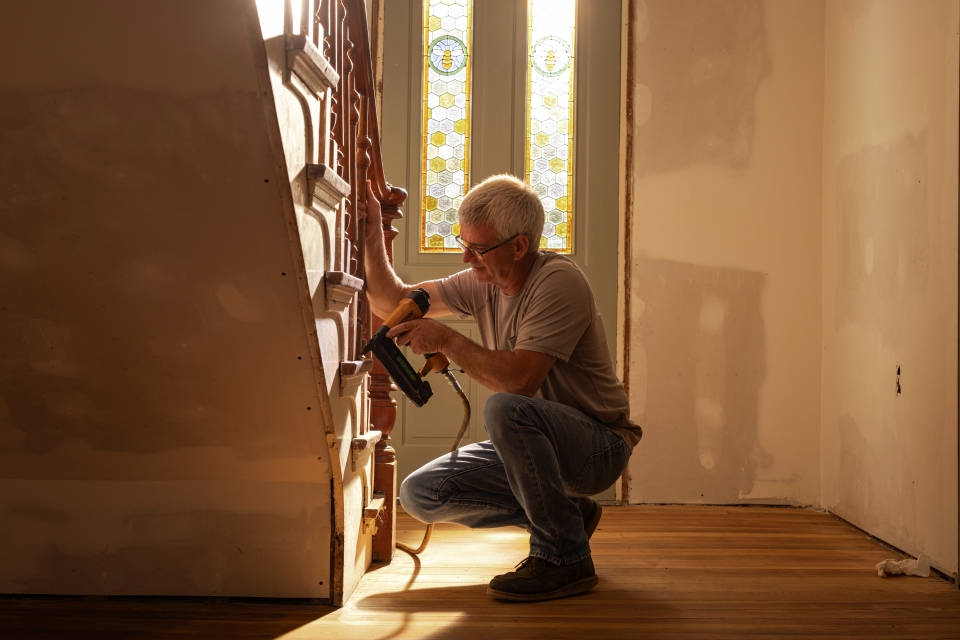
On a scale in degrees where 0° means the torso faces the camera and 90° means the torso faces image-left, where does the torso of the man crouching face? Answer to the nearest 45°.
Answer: approximately 90°

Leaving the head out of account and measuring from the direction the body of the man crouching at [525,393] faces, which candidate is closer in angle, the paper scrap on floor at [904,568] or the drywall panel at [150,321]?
the drywall panel

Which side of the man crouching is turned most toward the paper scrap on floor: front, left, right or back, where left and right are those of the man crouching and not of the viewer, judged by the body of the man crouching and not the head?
back

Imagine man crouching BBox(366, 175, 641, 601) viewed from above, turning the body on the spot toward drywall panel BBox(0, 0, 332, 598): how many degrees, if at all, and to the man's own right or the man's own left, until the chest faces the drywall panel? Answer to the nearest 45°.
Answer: approximately 45° to the man's own left
